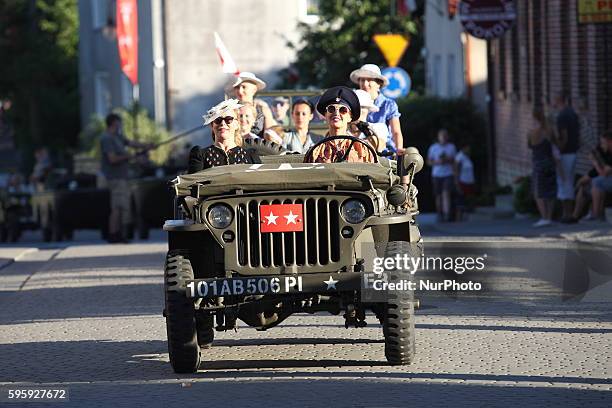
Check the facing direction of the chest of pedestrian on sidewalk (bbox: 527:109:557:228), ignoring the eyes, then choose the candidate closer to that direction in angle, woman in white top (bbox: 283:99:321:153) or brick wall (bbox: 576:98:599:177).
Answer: the woman in white top

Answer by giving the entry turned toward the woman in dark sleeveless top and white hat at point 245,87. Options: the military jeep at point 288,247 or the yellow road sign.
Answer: the yellow road sign

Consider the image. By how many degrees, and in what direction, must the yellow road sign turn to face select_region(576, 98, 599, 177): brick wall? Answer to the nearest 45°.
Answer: approximately 45° to its left

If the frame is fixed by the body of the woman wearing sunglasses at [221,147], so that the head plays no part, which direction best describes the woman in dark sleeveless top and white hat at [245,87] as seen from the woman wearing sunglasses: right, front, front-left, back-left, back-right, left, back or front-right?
back

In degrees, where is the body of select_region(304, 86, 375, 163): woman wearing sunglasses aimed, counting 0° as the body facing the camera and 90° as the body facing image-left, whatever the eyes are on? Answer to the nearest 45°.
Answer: approximately 0°

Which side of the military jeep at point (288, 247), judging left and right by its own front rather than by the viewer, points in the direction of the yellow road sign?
back

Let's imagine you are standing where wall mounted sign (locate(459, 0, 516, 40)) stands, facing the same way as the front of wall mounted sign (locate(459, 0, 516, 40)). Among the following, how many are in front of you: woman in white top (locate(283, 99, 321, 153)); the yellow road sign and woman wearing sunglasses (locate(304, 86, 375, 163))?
2
